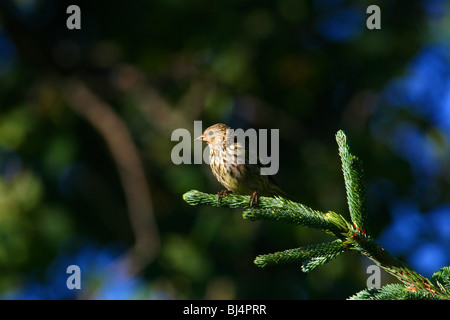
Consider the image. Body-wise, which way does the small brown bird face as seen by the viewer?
to the viewer's left
